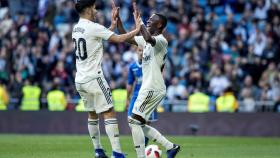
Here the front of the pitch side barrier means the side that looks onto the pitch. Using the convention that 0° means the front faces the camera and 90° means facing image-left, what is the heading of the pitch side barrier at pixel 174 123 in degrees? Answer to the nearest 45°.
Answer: approximately 0°

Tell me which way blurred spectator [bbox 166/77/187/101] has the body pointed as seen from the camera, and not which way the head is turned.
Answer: toward the camera

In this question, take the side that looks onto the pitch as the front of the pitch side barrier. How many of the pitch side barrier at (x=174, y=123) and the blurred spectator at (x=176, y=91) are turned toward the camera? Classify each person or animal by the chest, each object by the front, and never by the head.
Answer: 2

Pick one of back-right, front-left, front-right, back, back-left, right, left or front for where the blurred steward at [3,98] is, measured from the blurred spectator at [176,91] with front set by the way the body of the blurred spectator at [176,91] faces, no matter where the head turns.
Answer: right

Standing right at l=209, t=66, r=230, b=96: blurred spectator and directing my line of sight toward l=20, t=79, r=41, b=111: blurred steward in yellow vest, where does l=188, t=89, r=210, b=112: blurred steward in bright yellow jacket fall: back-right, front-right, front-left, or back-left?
front-left

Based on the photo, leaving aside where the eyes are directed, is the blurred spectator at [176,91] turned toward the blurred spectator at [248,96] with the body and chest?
no

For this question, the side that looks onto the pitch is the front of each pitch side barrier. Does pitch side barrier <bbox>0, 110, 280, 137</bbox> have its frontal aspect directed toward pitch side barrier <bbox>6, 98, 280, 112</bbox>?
no

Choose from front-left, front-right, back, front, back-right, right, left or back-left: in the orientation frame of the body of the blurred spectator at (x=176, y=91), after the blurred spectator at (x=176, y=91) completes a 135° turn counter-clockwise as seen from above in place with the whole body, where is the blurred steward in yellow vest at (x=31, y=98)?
back-left

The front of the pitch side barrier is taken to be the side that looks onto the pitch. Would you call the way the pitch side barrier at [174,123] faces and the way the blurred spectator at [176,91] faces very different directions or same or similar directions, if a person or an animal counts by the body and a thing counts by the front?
same or similar directions

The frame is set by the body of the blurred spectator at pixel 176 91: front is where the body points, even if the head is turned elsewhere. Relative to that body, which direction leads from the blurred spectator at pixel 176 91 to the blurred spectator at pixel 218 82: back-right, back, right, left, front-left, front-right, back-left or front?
left

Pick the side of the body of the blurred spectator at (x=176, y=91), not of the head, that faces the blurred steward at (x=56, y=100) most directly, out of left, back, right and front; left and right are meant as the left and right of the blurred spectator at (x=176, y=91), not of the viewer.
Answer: right

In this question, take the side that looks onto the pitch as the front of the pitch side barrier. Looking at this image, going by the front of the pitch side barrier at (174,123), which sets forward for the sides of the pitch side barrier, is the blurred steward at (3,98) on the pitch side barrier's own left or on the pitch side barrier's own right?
on the pitch side barrier's own right
